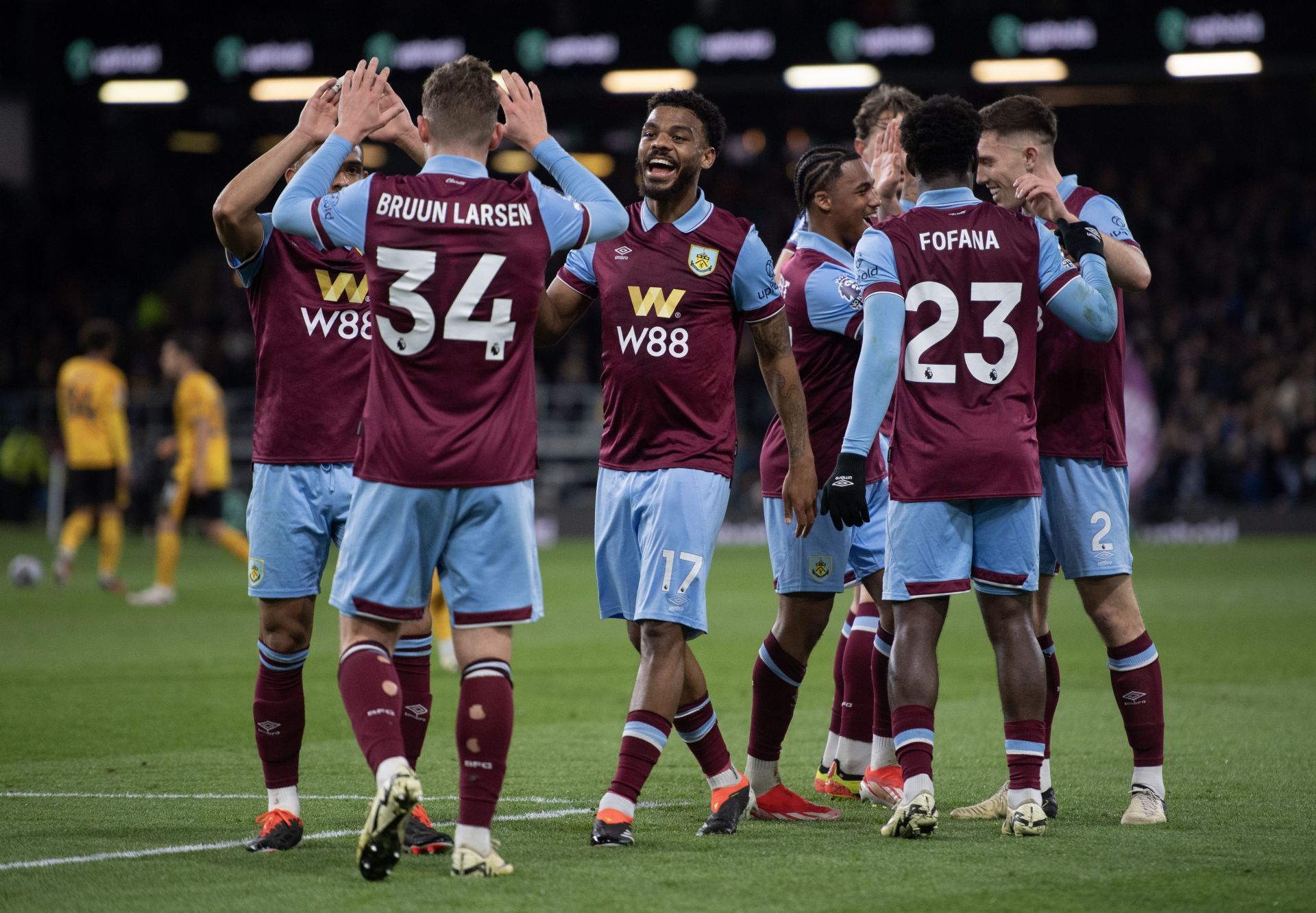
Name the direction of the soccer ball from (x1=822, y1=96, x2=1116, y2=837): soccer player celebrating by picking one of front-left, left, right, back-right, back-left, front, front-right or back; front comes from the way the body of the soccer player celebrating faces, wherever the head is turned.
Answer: front-left

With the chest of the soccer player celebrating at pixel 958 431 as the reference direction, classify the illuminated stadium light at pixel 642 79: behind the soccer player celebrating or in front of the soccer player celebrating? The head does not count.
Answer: in front

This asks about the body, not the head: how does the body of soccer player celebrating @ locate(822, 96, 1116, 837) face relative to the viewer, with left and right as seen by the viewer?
facing away from the viewer

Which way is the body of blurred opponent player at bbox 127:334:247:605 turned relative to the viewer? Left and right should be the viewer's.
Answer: facing to the left of the viewer

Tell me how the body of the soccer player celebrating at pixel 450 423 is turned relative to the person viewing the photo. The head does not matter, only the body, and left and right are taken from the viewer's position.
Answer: facing away from the viewer

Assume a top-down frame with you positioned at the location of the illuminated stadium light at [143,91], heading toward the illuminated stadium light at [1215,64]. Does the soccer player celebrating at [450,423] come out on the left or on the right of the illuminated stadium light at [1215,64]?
right

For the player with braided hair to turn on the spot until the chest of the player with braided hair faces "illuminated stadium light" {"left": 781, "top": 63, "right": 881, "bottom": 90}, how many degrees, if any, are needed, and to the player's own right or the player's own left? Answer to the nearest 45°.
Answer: approximately 90° to the player's own left

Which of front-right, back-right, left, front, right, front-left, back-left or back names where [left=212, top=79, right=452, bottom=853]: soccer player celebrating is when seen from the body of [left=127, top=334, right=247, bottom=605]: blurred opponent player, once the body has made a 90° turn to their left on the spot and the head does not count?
front

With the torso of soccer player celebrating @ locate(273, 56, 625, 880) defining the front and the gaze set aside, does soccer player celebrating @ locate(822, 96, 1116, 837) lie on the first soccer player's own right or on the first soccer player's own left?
on the first soccer player's own right

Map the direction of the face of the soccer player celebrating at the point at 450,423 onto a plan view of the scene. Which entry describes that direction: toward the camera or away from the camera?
away from the camera

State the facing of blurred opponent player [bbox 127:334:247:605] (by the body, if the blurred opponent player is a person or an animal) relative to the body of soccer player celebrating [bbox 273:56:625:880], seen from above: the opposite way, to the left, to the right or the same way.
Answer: to the left

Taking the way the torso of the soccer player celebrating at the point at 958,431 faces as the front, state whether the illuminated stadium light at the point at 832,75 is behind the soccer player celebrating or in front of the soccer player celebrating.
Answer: in front

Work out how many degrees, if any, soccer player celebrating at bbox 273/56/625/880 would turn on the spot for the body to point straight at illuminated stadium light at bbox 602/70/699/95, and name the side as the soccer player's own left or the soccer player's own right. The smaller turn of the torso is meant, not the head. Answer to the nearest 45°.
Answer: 0° — they already face it

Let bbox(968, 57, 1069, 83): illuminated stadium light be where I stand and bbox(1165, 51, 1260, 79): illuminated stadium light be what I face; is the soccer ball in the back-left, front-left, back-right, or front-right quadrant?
back-right
